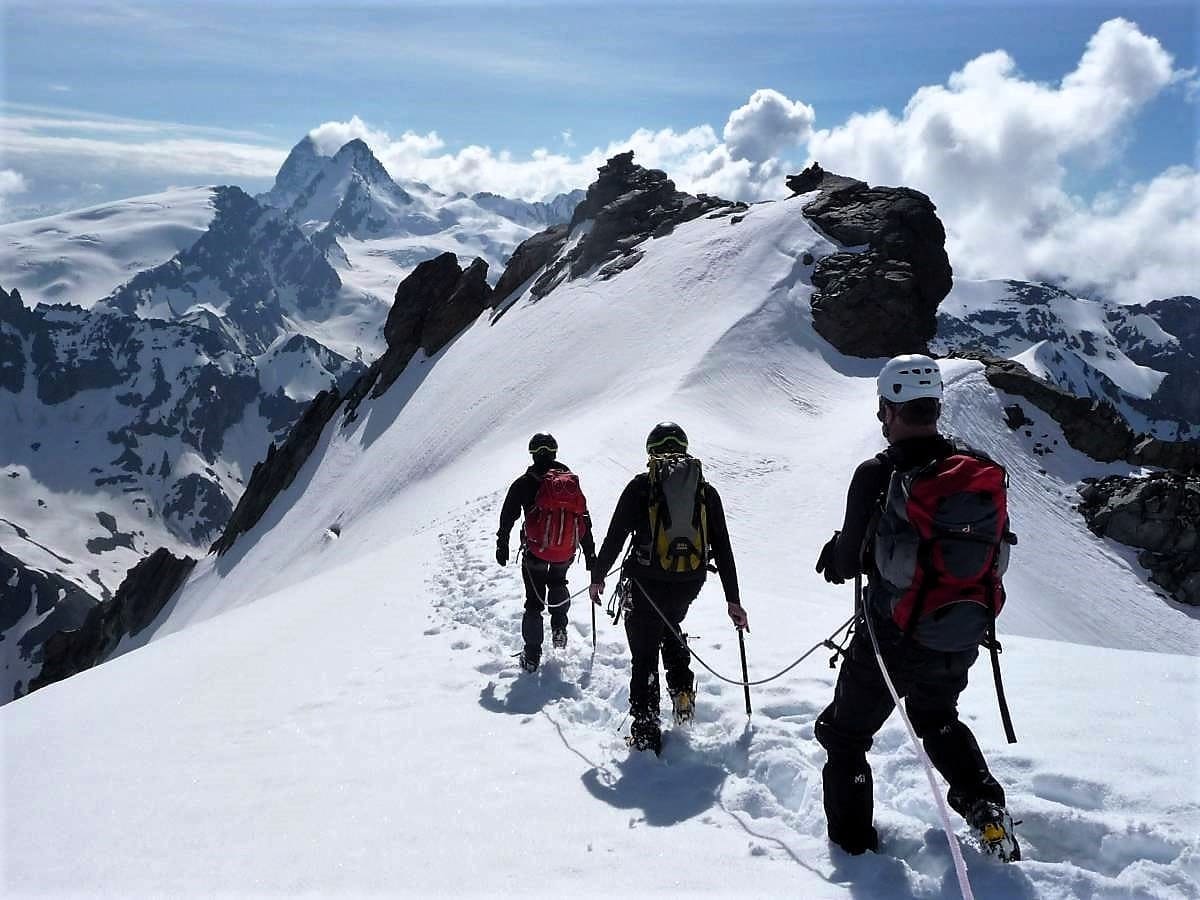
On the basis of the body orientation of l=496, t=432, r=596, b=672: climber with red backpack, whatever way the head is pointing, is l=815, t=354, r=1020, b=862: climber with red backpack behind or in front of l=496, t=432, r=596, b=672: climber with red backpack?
behind

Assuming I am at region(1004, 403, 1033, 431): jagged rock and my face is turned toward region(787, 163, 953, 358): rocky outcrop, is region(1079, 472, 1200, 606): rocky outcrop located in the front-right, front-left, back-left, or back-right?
back-right

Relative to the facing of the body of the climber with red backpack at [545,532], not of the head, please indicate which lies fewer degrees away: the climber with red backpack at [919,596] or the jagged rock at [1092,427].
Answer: the jagged rock

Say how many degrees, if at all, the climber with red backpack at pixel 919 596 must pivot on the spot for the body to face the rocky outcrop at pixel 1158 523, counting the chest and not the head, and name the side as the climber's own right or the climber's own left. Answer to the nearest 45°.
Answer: approximately 45° to the climber's own right

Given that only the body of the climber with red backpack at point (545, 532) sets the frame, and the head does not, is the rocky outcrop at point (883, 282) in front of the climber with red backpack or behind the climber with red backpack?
in front

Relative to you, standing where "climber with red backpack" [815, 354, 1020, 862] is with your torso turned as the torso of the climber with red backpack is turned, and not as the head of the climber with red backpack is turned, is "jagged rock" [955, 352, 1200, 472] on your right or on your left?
on your right

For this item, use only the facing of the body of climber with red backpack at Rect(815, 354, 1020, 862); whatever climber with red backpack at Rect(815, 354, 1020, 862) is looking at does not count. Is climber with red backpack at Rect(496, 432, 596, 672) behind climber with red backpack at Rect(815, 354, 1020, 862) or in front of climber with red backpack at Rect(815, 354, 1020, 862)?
in front

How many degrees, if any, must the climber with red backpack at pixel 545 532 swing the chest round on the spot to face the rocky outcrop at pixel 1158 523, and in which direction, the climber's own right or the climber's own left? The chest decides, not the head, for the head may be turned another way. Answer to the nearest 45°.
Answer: approximately 45° to the climber's own right

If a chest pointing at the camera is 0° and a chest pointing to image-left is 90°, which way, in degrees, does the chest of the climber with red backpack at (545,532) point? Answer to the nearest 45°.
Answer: approximately 180°

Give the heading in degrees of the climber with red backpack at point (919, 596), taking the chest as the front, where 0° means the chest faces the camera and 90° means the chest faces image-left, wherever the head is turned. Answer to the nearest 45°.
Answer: approximately 135°

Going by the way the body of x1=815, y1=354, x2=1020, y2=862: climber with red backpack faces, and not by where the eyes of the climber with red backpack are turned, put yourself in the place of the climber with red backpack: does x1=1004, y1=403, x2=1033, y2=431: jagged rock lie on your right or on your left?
on your right
